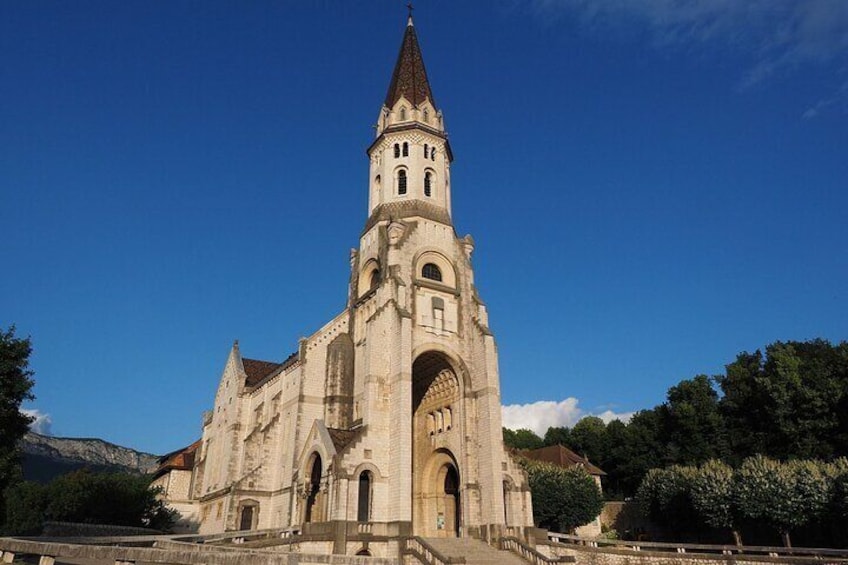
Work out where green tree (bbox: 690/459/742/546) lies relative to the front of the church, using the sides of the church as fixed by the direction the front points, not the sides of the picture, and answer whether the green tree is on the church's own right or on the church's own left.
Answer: on the church's own left

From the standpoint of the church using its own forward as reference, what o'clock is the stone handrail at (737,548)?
The stone handrail is roughly at 11 o'clock from the church.

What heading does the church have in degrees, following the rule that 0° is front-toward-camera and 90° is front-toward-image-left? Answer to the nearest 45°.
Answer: approximately 315°

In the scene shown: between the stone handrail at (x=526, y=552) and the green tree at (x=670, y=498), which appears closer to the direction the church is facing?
the stone handrail

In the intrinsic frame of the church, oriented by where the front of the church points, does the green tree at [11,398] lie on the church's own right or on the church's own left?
on the church's own right

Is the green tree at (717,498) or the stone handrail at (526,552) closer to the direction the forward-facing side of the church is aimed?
the stone handrail

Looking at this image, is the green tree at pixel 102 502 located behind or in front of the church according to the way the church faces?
behind
